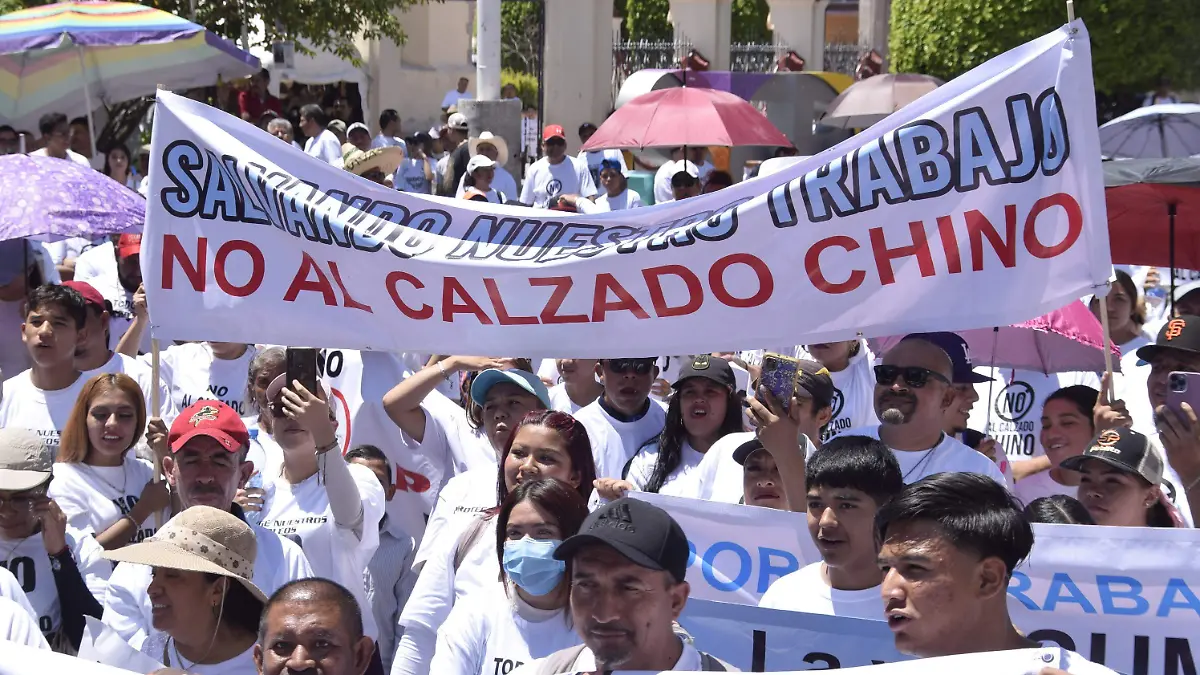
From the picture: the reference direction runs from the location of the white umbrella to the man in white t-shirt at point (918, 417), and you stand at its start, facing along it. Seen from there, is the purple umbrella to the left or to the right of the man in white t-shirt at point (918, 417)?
right

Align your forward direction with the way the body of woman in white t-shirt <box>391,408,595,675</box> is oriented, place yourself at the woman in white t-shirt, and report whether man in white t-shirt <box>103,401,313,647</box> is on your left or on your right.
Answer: on your right

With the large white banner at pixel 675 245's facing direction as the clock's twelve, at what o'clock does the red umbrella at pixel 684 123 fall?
The red umbrella is roughly at 6 o'clock from the large white banner.

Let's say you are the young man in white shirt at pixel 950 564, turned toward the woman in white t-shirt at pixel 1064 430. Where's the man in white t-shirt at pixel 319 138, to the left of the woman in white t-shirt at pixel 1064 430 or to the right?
left

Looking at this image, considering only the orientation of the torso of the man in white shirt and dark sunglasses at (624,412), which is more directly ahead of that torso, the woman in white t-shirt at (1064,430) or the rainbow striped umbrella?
the woman in white t-shirt

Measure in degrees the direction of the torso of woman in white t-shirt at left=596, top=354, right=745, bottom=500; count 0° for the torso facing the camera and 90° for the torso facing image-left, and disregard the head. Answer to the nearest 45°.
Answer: approximately 0°

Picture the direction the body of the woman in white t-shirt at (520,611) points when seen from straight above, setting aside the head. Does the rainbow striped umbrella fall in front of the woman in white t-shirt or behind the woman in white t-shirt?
behind

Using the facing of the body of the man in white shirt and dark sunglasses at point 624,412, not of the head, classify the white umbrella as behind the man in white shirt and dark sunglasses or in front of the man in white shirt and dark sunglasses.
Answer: behind

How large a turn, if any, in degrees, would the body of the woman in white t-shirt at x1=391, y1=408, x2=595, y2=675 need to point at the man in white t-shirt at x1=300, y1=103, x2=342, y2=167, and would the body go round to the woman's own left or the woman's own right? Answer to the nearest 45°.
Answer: approximately 135° to the woman's own right

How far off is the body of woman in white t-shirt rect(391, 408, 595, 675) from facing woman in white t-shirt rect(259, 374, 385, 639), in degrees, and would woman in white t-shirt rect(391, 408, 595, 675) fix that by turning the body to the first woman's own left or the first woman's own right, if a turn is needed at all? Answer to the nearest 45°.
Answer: approximately 90° to the first woman's own right
